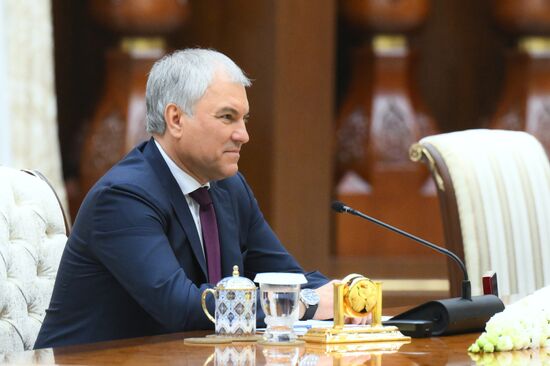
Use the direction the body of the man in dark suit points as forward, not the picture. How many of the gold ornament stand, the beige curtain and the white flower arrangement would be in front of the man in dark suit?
2

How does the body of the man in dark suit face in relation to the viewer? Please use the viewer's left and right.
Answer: facing the viewer and to the right of the viewer

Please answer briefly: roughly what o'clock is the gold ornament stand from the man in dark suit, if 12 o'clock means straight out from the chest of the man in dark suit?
The gold ornament stand is roughly at 12 o'clock from the man in dark suit.

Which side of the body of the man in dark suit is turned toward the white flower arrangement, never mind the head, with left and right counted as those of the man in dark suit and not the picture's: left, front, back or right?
front

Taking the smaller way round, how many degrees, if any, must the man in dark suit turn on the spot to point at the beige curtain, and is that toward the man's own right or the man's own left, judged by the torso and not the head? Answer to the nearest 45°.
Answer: approximately 135° to the man's own left

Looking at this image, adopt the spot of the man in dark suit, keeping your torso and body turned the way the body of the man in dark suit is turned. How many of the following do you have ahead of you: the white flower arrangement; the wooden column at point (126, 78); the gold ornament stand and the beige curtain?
2

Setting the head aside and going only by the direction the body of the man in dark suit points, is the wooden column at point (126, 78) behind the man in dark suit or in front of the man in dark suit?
behind

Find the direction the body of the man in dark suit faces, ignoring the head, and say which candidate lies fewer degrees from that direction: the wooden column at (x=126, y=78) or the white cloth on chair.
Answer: the white cloth on chair

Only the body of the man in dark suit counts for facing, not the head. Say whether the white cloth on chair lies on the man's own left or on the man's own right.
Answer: on the man's own left

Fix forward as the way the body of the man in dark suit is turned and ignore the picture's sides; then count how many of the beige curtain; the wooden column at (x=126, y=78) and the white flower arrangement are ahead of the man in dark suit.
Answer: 1
